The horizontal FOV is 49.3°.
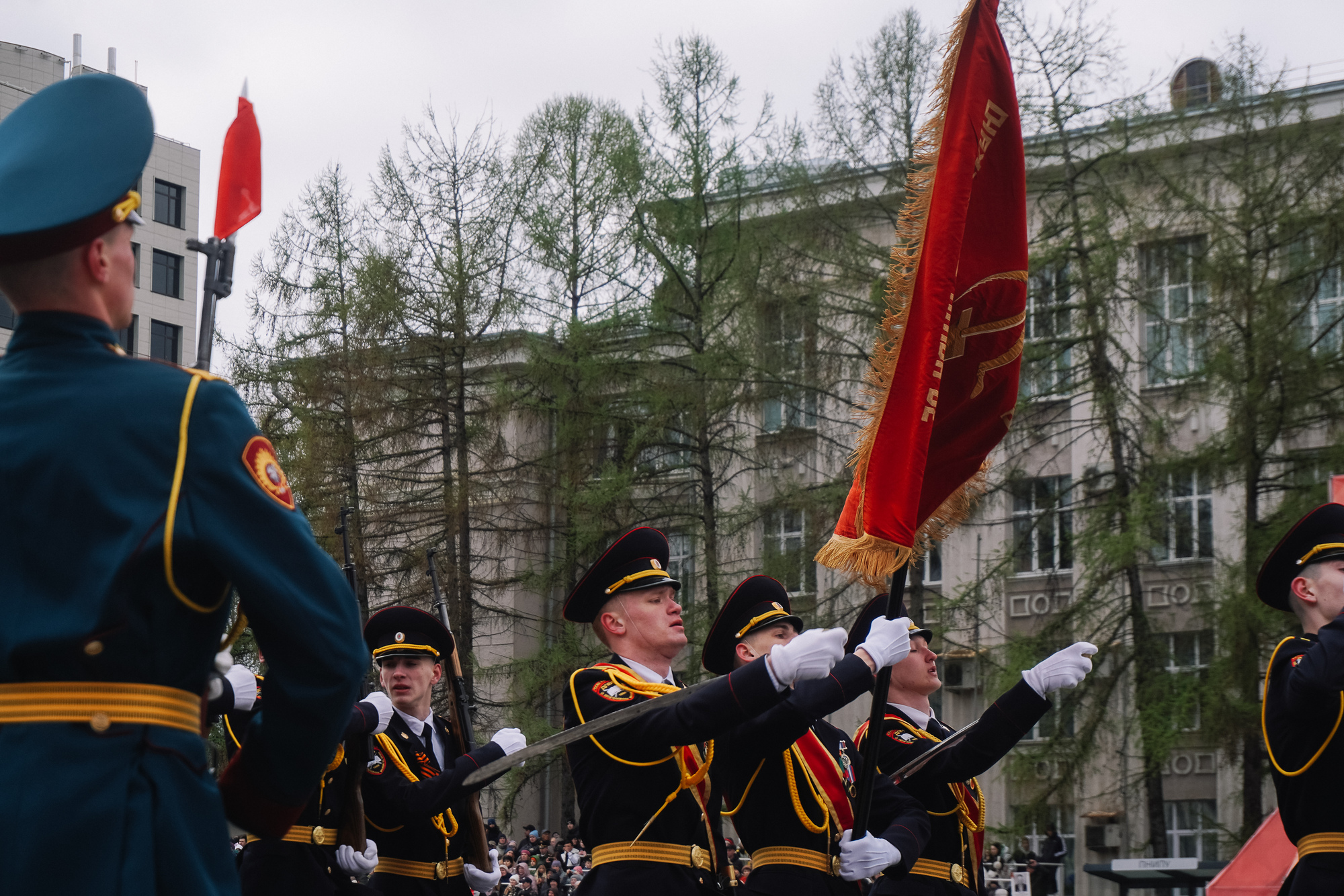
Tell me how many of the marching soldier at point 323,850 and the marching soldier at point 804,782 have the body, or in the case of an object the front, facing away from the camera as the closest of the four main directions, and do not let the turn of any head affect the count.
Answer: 0

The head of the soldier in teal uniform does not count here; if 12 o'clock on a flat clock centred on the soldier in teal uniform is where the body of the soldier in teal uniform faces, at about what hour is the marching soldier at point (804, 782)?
The marching soldier is roughly at 12 o'clock from the soldier in teal uniform.

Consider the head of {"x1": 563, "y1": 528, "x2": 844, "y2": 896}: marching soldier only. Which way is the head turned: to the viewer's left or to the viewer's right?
to the viewer's right

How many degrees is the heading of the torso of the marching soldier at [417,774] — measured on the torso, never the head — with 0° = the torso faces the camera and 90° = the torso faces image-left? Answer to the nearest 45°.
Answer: approximately 315°

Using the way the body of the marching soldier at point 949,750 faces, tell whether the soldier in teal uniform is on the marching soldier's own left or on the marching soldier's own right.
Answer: on the marching soldier's own right

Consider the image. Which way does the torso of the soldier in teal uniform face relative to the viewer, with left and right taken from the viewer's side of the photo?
facing away from the viewer and to the right of the viewer

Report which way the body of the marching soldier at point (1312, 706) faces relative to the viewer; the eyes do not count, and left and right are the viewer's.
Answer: facing to the right of the viewer

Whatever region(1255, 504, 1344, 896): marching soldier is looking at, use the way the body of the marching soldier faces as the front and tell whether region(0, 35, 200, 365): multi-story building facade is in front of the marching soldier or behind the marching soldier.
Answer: behind

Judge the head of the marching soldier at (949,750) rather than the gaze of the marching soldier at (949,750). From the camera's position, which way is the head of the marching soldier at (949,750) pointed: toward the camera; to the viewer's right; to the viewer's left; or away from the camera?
to the viewer's right

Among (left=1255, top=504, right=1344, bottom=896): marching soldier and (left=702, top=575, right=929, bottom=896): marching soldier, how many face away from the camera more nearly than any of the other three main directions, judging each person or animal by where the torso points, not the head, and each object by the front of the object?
0

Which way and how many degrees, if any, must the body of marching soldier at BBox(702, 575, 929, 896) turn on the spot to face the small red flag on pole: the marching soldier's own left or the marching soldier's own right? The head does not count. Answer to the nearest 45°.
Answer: approximately 90° to the marching soldier's own right

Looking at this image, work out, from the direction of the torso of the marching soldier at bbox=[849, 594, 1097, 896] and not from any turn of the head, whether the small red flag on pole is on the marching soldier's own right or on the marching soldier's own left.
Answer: on the marching soldier's own right
